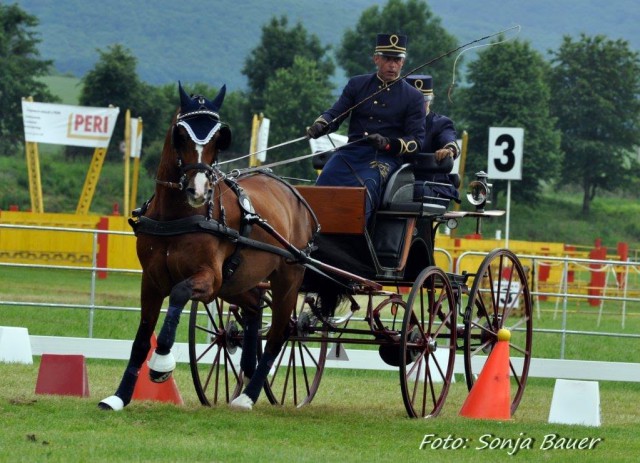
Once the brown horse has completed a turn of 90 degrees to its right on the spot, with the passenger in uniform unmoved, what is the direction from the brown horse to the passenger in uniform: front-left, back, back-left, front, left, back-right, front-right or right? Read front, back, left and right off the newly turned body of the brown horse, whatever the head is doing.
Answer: right

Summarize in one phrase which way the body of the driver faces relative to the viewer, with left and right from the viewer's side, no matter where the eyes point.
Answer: facing the viewer and to the left of the viewer

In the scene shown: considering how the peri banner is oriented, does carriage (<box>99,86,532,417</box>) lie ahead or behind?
ahead

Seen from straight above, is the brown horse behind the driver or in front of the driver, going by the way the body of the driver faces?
in front

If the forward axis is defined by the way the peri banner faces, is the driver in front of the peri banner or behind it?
in front

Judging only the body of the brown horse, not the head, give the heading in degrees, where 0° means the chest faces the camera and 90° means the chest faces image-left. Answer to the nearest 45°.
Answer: approximately 45°

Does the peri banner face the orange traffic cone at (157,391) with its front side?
yes
